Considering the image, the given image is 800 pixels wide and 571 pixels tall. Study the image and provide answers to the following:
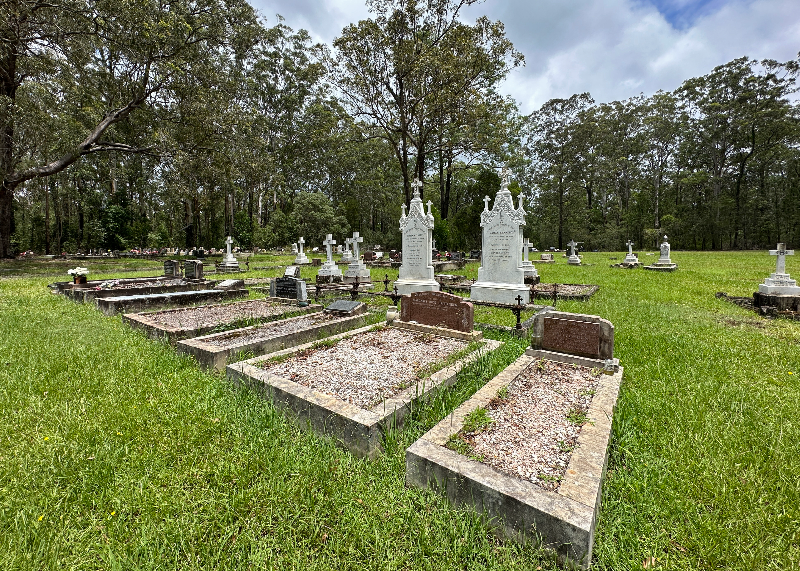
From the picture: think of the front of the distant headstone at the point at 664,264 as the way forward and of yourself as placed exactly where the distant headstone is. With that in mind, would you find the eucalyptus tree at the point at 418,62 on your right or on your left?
on your right

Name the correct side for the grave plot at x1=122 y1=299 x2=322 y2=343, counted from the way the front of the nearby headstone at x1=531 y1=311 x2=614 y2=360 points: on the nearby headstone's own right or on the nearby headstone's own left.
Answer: on the nearby headstone's own right

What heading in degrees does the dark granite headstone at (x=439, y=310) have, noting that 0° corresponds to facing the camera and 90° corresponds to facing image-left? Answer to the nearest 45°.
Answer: approximately 45°

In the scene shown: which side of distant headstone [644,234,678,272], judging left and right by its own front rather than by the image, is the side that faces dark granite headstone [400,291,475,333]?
front

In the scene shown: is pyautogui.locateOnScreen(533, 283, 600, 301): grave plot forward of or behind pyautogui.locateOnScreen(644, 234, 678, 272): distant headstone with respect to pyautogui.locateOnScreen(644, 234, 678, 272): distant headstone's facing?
forward

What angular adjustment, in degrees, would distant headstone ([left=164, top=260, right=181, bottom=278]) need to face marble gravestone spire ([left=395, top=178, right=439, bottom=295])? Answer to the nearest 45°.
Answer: approximately 90° to its left

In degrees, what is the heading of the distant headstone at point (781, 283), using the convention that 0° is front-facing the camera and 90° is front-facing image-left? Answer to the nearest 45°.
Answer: approximately 0°

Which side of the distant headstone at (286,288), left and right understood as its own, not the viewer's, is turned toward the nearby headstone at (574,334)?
left

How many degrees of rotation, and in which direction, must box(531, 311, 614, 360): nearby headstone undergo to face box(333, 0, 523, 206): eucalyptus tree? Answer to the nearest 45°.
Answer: approximately 135° to its right

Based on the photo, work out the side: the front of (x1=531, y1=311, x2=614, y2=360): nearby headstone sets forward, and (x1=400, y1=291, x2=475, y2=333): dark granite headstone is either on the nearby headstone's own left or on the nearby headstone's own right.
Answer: on the nearby headstone's own right

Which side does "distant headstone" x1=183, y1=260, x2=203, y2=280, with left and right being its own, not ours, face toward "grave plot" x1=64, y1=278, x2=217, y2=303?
front
